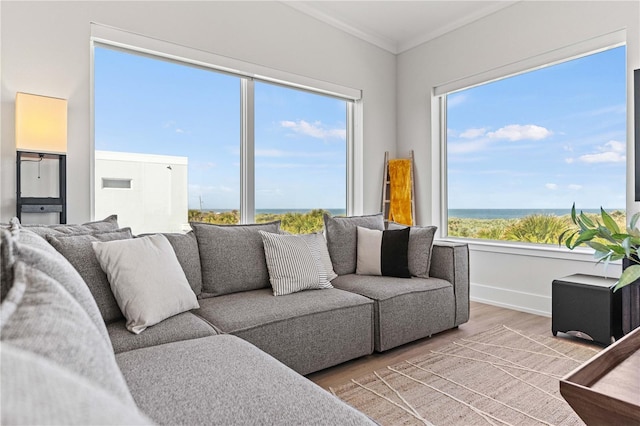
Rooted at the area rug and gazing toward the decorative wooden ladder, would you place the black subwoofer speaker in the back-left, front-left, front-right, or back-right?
front-right

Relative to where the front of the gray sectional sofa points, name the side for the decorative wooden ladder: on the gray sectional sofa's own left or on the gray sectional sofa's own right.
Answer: on the gray sectional sofa's own left

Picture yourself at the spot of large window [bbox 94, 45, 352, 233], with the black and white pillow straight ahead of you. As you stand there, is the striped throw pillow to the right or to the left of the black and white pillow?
right

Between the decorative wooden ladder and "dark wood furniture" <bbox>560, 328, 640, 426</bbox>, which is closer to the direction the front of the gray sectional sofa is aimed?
the dark wood furniture

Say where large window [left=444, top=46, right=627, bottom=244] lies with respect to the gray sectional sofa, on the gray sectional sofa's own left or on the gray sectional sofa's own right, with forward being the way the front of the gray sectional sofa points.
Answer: on the gray sectional sofa's own left

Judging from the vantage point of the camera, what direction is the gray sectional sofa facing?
facing the viewer and to the right of the viewer

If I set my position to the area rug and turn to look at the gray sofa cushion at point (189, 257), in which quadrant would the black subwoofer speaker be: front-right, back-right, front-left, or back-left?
back-right

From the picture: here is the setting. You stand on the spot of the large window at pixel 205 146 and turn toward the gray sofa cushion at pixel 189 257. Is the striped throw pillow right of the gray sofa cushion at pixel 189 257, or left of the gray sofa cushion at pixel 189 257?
left

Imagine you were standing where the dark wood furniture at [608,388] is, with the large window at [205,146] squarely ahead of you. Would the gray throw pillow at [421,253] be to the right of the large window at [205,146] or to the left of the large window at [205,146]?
right

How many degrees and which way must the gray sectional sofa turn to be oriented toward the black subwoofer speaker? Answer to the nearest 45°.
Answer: approximately 45° to its left

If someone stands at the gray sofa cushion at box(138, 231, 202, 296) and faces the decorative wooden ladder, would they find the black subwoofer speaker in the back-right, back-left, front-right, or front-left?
front-right
